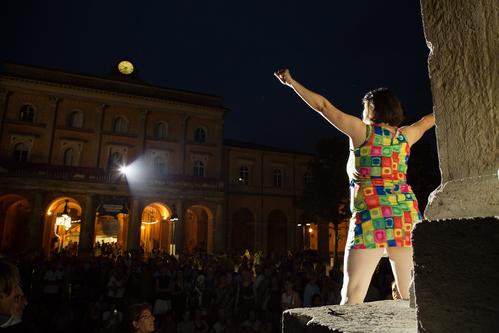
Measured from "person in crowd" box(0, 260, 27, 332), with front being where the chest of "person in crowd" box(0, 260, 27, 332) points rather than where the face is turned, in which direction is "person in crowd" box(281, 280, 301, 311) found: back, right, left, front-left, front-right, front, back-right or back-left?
front-left

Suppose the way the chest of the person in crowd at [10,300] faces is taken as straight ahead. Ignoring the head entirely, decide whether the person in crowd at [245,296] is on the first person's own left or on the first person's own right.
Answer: on the first person's own left

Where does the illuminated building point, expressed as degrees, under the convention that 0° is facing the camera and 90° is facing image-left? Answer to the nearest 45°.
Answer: approximately 315°

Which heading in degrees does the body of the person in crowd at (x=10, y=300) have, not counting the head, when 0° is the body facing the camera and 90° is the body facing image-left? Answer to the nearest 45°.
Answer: approximately 270°

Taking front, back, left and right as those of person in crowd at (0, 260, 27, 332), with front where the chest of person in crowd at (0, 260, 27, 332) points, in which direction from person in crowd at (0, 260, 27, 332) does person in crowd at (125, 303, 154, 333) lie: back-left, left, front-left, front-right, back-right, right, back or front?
front-left

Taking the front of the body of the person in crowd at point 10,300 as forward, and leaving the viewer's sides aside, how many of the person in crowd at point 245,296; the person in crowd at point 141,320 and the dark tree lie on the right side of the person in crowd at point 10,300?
0

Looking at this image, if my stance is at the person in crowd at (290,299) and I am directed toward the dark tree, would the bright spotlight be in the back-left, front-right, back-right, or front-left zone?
front-left

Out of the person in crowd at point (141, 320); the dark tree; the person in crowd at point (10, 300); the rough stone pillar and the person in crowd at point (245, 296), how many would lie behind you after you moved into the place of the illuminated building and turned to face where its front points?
0

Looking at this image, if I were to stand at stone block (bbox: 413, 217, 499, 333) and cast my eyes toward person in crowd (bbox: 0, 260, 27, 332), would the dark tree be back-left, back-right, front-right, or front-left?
front-right

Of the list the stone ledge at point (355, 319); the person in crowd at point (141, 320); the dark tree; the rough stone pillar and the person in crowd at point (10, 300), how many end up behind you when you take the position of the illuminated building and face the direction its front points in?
0

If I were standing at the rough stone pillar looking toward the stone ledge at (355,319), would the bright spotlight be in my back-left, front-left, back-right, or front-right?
front-right

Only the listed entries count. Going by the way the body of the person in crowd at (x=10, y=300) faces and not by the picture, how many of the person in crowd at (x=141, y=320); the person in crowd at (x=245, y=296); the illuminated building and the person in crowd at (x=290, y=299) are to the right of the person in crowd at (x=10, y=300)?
0

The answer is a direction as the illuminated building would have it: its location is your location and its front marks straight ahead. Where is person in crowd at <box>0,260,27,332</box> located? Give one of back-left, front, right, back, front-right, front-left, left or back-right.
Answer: front-right

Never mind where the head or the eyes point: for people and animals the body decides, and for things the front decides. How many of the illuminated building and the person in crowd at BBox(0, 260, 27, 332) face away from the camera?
0

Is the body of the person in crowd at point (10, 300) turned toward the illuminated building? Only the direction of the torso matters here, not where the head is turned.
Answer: no

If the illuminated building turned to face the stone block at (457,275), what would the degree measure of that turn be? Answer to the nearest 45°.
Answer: approximately 45° to its right
